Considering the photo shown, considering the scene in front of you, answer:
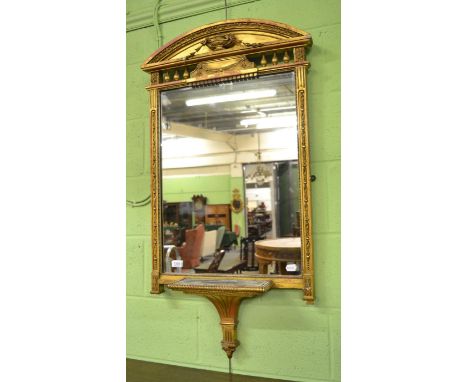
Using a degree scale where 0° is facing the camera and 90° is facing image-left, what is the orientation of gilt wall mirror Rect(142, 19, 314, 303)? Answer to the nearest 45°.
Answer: approximately 45°
